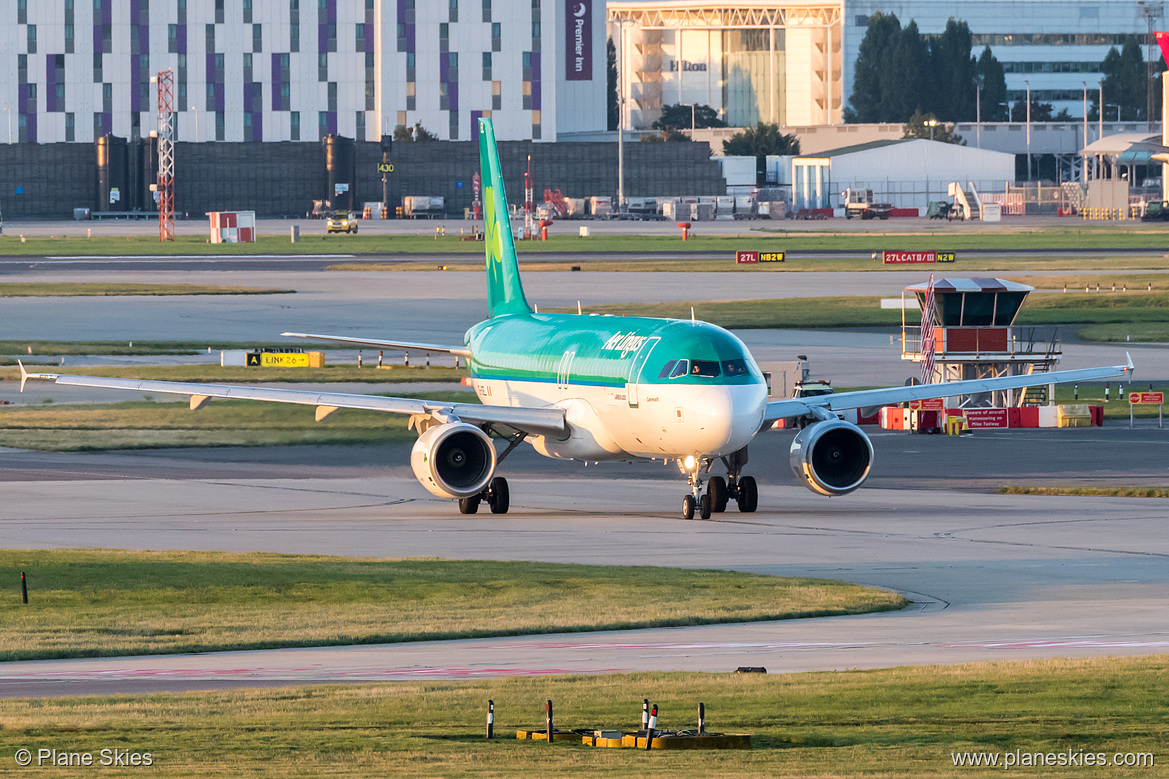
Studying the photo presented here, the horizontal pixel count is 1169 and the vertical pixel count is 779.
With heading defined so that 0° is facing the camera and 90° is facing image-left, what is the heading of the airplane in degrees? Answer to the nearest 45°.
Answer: approximately 0°
